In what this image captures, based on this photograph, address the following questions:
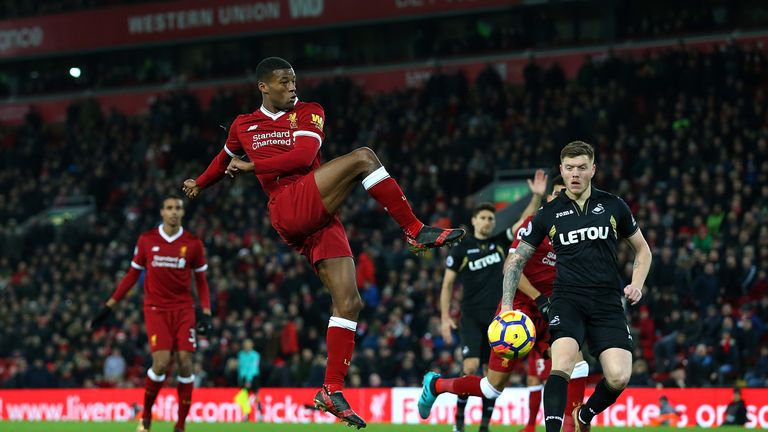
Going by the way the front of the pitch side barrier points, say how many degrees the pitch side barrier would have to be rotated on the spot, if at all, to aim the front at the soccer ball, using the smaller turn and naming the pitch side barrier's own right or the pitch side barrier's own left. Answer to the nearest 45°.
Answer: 0° — it already faces it

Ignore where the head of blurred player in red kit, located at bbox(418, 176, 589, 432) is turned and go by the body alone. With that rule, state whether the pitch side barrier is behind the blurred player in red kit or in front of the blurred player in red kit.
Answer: behind

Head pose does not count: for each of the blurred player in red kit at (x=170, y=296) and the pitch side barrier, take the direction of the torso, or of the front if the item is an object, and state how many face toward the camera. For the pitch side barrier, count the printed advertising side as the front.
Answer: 2

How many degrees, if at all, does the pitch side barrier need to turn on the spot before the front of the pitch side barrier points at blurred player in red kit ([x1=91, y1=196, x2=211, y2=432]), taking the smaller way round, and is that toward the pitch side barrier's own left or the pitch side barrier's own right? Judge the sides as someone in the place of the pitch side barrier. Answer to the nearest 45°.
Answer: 0° — it already faces them

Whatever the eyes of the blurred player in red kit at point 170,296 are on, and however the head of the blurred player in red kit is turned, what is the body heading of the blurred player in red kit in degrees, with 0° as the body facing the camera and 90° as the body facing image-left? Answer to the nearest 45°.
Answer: approximately 0°
